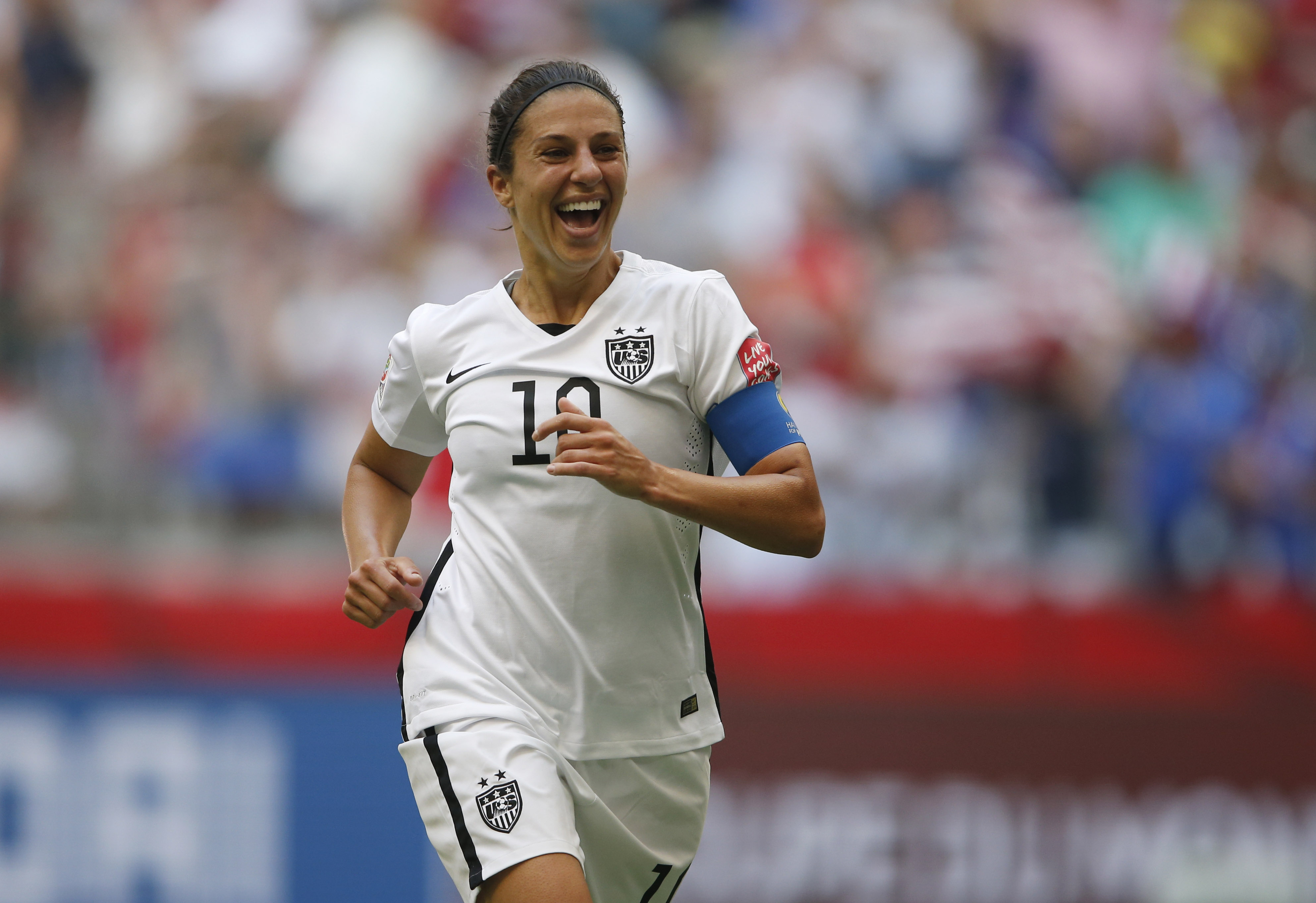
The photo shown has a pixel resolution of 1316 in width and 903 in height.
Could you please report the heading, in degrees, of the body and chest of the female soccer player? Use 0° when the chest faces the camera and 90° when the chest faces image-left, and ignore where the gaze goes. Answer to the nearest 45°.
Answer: approximately 0°

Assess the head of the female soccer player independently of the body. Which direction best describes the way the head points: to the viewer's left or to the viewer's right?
to the viewer's right
